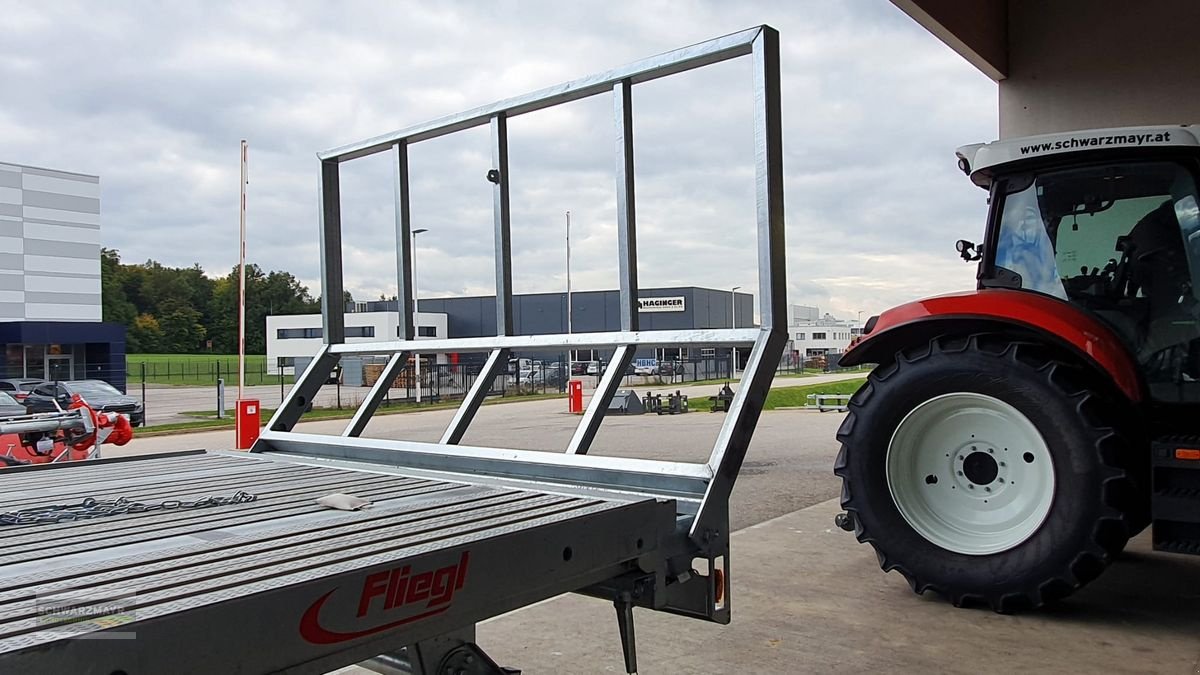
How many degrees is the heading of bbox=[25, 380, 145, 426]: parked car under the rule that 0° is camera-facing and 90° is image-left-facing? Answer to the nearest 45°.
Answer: approximately 315°

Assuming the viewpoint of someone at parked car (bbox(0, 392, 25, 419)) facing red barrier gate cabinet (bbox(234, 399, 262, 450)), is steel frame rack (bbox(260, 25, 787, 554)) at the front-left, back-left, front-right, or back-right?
front-right

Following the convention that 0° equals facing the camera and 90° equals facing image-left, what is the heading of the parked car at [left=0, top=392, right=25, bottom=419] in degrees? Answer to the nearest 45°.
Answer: approximately 270°

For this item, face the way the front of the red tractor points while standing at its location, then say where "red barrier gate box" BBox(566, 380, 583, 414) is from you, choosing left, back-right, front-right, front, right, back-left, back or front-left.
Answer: back-left

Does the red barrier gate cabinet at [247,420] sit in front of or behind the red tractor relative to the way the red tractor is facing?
behind

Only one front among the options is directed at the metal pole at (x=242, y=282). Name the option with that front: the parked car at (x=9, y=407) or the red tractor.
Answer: the parked car

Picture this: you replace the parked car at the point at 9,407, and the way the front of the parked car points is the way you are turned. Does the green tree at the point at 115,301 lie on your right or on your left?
on your left

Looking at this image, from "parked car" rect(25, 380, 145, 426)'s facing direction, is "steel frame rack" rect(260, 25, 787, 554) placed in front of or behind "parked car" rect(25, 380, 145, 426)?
in front

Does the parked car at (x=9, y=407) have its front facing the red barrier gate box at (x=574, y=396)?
yes

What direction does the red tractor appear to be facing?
to the viewer's right
